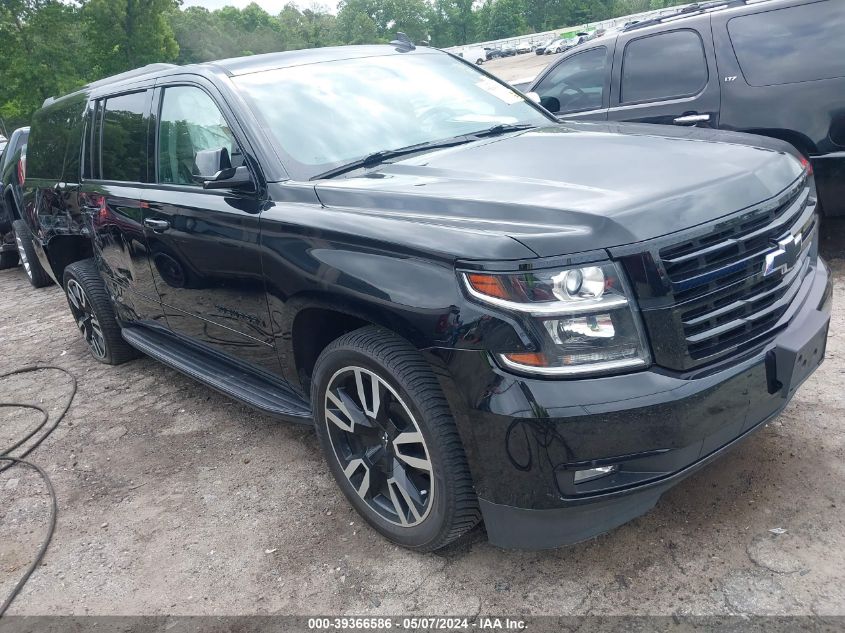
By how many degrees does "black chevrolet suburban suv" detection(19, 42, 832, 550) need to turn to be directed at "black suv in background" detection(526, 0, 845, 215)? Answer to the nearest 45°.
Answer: approximately 90° to its left

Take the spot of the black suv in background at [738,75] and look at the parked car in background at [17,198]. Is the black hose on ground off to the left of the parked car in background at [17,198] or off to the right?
left

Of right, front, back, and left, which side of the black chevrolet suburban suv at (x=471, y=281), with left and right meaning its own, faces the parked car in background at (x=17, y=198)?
back
